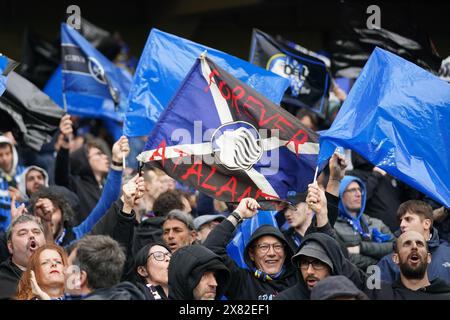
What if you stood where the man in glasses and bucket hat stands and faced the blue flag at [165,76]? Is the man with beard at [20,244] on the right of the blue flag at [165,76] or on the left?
left

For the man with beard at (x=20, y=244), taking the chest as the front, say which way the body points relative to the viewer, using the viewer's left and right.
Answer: facing the viewer and to the right of the viewer

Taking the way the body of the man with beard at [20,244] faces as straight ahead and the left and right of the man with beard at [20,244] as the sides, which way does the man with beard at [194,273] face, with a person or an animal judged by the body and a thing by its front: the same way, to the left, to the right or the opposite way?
the same way

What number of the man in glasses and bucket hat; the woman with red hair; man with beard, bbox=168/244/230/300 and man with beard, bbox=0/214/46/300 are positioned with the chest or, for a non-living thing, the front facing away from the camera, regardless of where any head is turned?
0

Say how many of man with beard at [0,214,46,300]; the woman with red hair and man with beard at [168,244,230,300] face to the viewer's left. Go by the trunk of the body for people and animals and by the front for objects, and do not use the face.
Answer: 0

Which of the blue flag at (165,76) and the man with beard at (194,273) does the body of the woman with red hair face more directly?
the man with beard

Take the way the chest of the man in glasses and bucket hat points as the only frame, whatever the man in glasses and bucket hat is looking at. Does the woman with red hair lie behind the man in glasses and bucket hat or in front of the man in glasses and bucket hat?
in front

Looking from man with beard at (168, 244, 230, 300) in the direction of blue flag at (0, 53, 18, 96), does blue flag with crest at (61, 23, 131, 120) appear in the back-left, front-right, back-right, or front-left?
front-right

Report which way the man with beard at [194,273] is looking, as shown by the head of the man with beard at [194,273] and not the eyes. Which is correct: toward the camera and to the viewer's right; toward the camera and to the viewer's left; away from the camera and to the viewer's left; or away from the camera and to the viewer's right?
toward the camera and to the viewer's right
